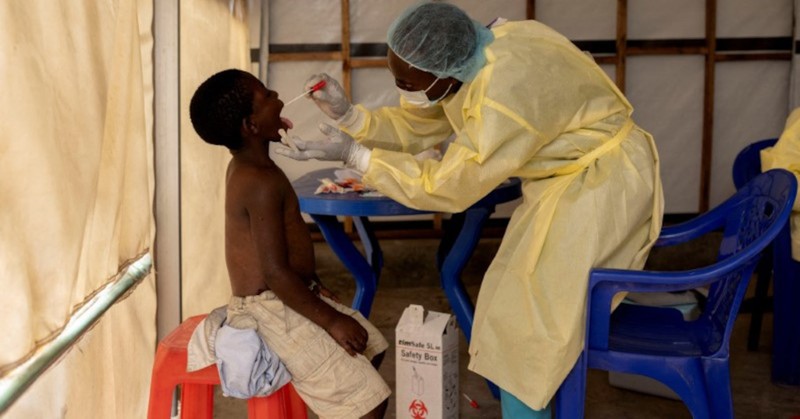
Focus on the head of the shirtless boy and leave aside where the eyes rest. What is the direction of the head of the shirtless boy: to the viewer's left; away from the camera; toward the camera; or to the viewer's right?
to the viewer's right

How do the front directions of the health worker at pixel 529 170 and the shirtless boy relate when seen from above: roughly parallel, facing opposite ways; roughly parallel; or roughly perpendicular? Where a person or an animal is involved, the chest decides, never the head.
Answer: roughly parallel, facing opposite ways

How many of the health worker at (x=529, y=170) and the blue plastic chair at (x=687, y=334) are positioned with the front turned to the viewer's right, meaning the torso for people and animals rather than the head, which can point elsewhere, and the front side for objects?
0

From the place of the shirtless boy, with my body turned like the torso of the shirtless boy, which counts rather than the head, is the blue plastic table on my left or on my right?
on my left

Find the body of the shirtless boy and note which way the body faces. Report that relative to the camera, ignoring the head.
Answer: to the viewer's right

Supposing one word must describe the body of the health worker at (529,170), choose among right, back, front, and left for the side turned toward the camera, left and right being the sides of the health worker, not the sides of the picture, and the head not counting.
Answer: left

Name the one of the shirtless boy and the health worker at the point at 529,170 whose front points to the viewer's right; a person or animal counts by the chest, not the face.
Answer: the shirtless boy

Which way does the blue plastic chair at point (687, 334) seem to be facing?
to the viewer's left

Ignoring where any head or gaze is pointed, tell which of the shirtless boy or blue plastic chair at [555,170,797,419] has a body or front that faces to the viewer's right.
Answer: the shirtless boy
